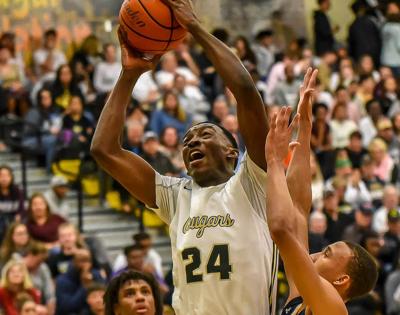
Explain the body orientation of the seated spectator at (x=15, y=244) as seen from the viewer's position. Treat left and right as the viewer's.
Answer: facing the viewer and to the right of the viewer

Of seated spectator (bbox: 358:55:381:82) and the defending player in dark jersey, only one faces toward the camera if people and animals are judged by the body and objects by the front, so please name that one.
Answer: the seated spectator

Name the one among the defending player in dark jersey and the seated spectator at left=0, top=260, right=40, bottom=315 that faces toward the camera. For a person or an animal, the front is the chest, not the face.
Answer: the seated spectator

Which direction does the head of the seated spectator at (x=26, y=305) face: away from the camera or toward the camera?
toward the camera

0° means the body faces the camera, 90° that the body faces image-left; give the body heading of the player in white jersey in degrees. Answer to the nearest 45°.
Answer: approximately 45°

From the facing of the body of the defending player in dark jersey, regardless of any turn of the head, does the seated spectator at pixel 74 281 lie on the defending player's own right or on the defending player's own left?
on the defending player's own right

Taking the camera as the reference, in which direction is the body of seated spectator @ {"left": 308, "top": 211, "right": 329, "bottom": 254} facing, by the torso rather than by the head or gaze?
toward the camera

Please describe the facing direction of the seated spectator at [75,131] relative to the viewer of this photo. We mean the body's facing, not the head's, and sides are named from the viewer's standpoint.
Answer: facing the viewer

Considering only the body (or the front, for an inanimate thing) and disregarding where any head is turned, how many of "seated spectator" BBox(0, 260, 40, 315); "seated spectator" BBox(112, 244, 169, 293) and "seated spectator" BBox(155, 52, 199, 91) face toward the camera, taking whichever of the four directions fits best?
3

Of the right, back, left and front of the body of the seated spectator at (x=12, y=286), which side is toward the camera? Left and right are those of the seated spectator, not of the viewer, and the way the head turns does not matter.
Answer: front

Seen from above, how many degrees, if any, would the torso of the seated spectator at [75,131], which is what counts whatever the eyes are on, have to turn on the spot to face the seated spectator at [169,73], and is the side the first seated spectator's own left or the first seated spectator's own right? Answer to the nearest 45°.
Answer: approximately 135° to the first seated spectator's own left

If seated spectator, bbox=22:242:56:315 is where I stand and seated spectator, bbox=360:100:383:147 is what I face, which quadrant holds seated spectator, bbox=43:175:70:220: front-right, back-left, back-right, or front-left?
front-left

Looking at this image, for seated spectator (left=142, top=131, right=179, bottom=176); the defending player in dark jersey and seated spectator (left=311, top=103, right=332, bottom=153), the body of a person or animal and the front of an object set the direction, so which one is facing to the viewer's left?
the defending player in dark jersey

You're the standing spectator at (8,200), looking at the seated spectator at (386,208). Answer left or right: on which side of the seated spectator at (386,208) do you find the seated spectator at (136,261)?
right

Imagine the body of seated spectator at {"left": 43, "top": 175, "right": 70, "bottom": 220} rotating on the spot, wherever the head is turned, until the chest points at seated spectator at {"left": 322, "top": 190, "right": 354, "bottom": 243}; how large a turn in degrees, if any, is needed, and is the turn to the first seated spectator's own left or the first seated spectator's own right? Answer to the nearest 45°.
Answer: approximately 45° to the first seated spectator's own left

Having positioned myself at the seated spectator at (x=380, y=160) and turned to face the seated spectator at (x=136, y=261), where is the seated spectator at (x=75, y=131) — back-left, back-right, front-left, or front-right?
front-right

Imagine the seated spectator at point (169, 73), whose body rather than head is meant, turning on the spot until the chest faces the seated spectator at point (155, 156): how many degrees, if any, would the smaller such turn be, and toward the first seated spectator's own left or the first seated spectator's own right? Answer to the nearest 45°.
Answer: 0° — they already face them
